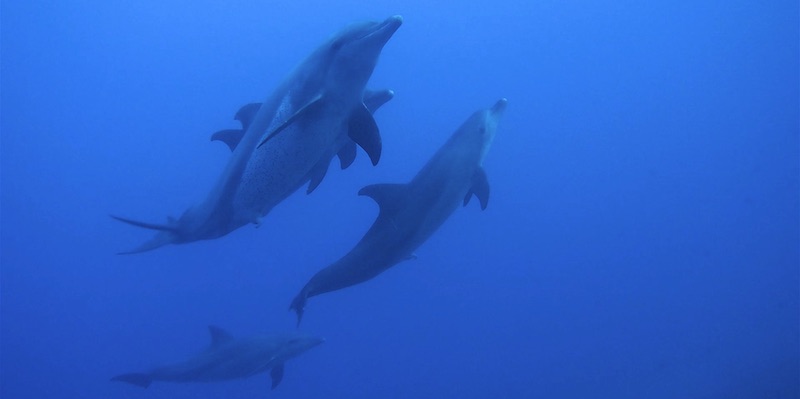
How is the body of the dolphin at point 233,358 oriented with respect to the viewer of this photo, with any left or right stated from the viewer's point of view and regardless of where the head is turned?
facing to the right of the viewer

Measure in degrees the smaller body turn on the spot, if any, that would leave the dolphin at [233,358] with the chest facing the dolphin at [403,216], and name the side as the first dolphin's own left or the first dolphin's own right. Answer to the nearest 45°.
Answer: approximately 90° to the first dolphin's own right

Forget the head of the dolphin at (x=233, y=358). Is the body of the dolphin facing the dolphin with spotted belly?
no
